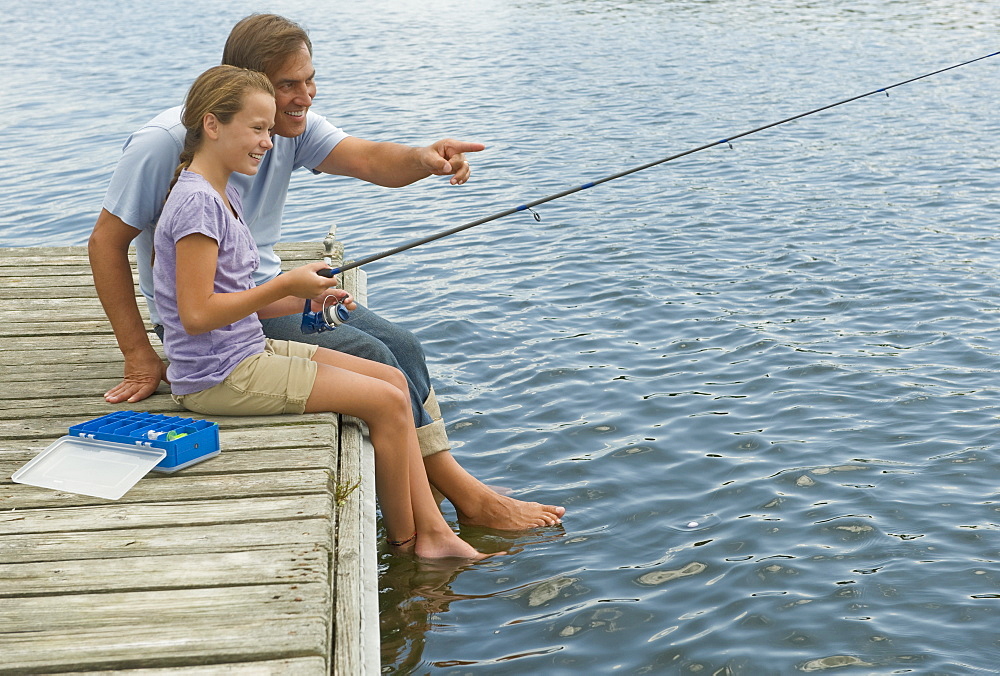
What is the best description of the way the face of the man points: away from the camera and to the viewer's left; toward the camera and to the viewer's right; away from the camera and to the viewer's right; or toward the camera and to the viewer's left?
toward the camera and to the viewer's right

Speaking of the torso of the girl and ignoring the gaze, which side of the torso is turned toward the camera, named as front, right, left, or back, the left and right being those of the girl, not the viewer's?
right
